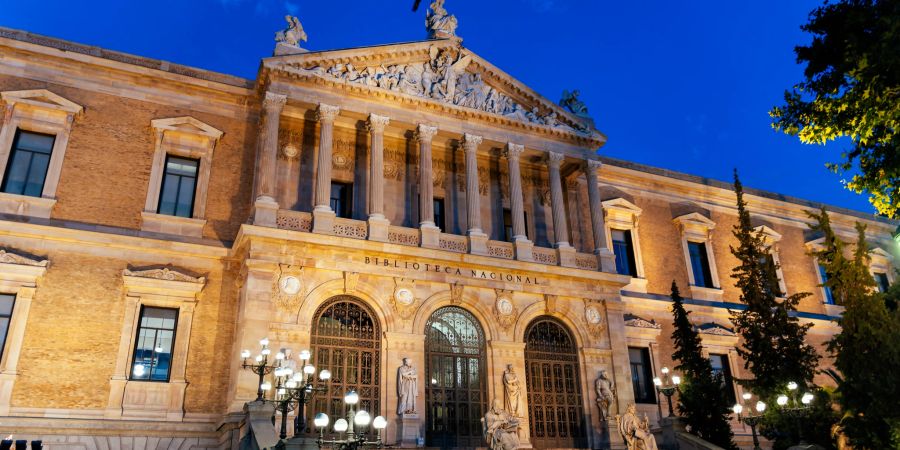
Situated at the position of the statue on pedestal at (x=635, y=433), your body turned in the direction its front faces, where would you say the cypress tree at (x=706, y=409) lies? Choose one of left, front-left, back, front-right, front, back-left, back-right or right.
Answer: left

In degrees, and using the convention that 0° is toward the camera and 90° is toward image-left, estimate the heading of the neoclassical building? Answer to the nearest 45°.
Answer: approximately 315°

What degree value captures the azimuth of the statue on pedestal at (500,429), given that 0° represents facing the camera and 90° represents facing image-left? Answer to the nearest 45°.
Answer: approximately 315°

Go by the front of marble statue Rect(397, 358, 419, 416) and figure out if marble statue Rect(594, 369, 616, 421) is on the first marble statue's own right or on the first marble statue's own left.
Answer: on the first marble statue's own left

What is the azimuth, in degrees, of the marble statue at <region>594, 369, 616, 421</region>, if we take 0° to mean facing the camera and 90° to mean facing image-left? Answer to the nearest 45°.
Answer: approximately 315°

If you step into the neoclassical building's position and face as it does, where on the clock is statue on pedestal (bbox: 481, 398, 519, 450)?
The statue on pedestal is roughly at 11 o'clock from the neoclassical building.

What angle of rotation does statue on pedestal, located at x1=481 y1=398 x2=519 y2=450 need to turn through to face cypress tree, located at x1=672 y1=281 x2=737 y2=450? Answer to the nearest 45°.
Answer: approximately 90° to its left

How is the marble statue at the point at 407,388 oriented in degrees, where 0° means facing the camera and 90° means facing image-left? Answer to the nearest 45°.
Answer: approximately 315°
